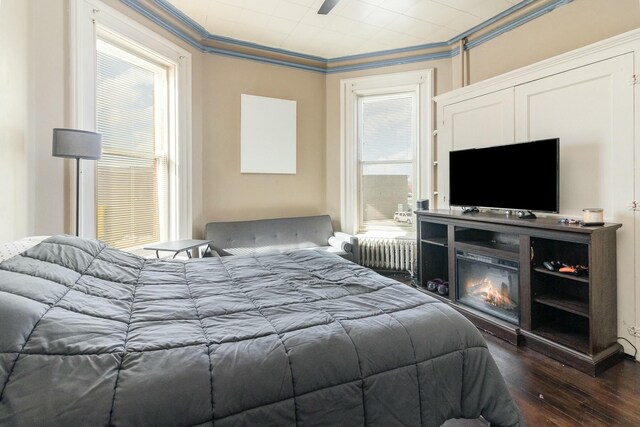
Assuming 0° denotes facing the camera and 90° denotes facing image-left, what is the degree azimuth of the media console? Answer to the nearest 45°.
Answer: approximately 45°

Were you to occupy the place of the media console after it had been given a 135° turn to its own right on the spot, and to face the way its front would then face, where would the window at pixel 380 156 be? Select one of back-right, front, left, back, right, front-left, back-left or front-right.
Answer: front-left

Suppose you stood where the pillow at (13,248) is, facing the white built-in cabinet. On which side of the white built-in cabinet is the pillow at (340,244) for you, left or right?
left

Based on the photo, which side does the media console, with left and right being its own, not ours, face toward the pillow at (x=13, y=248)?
front

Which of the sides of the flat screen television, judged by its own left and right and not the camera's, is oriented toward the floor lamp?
front

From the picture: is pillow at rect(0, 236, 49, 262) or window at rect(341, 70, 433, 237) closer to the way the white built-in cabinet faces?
the pillow

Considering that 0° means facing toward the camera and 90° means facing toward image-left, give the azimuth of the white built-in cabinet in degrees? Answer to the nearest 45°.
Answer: approximately 45°
